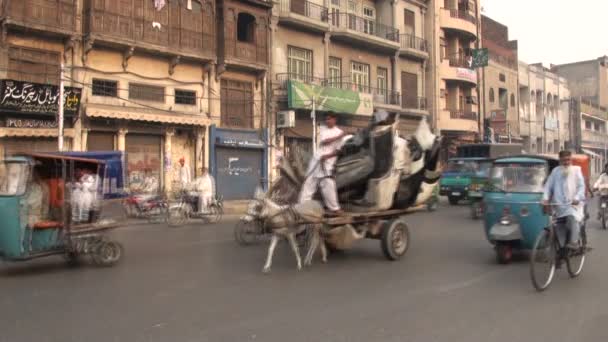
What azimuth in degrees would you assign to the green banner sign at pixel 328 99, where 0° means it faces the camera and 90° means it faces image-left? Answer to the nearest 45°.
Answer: approximately 315°

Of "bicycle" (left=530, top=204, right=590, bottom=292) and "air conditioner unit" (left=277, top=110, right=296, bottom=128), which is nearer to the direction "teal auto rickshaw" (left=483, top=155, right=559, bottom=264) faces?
the bicycle

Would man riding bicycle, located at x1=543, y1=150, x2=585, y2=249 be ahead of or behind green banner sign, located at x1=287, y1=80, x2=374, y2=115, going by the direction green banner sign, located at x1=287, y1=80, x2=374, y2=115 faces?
ahead

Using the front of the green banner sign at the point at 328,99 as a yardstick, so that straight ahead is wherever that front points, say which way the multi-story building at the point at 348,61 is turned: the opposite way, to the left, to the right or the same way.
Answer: the same way

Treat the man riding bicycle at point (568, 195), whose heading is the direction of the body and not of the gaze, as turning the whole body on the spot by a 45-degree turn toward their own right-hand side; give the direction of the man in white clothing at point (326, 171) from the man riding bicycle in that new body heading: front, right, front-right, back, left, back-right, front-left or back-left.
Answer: front

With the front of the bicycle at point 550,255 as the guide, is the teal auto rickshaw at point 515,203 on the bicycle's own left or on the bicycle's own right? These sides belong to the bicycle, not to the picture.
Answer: on the bicycle's own right

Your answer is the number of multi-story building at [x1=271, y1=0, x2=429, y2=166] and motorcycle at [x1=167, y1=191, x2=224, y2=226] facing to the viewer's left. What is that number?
1

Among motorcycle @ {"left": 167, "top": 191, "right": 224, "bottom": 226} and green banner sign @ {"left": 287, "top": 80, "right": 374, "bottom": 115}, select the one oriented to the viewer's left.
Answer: the motorcycle

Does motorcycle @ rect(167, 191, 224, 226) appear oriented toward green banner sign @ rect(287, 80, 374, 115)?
no

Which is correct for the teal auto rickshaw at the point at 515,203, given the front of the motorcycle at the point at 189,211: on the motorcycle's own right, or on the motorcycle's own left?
on the motorcycle's own left

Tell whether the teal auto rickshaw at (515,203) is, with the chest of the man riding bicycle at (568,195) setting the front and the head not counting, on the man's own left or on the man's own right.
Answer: on the man's own right

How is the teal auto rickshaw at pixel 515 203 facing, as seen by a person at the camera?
facing the viewer and to the left of the viewer

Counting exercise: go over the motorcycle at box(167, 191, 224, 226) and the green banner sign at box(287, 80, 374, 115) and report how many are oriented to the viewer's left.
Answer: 1

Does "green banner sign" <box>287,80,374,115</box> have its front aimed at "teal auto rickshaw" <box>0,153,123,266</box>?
no

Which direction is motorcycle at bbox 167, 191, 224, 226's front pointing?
to the viewer's left

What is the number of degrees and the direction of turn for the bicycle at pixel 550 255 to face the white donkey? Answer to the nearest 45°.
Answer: approximately 45° to its right

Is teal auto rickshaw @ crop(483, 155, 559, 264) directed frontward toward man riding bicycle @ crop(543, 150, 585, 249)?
no
